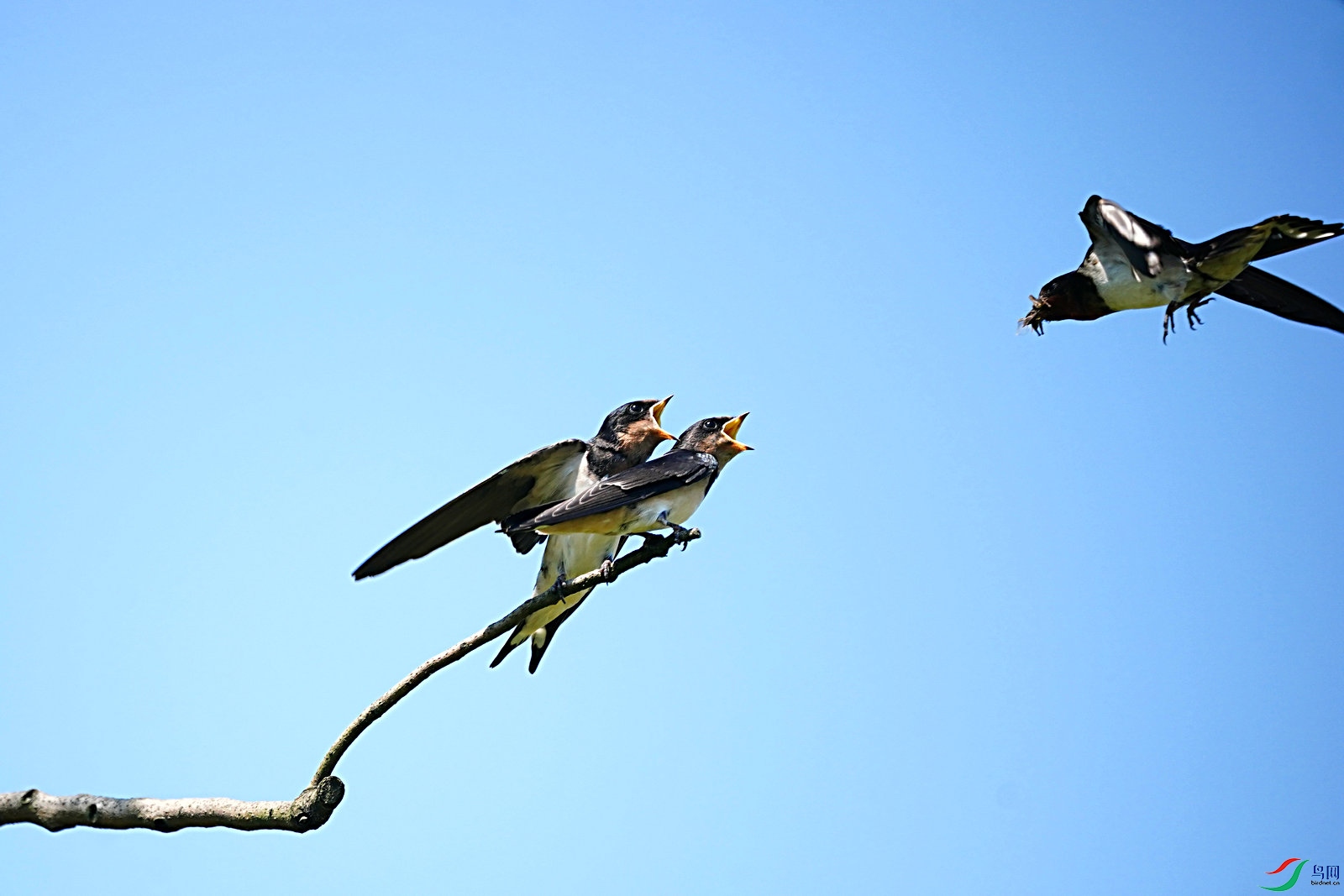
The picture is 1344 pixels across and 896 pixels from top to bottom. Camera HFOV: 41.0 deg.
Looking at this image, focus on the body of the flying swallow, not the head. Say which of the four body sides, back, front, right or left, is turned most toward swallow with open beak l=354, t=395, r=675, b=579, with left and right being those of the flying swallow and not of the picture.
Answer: front

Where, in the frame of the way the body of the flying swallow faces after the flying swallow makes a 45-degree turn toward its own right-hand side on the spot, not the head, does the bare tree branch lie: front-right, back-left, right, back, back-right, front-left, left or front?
left

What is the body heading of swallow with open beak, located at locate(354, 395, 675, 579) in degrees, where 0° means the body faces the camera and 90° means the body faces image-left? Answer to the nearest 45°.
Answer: approximately 270°

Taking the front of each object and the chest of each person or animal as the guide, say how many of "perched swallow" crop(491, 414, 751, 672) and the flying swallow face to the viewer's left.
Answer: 1

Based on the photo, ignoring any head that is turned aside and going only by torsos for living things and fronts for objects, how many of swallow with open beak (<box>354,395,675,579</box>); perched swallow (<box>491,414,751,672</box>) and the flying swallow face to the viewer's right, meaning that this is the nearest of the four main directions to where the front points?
2

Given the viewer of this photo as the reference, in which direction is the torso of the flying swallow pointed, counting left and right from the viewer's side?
facing to the left of the viewer

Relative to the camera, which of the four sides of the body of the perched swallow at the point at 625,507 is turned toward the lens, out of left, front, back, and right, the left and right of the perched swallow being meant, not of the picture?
right

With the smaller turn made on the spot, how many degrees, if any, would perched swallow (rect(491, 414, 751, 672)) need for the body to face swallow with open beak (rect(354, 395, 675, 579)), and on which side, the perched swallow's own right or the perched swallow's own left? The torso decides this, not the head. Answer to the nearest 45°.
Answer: approximately 90° to the perched swallow's own left

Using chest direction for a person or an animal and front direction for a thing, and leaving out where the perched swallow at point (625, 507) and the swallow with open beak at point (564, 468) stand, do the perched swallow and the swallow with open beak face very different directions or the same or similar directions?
same or similar directions

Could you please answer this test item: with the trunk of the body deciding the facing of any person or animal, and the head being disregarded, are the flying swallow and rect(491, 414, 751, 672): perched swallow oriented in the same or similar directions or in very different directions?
very different directions

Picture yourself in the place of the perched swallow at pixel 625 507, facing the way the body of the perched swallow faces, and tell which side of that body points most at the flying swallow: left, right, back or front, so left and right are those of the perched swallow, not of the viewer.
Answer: front
